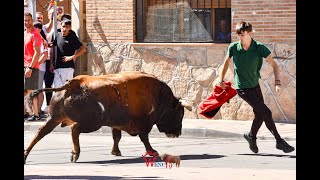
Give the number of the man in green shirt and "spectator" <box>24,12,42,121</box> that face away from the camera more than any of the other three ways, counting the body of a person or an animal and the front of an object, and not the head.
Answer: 0

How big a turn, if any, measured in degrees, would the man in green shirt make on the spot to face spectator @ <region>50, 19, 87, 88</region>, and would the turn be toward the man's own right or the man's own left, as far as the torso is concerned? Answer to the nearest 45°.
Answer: approximately 135° to the man's own right

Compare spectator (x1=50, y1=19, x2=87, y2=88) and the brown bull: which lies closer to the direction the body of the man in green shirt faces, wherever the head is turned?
the brown bull

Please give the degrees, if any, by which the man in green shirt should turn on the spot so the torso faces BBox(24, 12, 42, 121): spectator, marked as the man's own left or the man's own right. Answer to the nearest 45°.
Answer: approximately 135° to the man's own right

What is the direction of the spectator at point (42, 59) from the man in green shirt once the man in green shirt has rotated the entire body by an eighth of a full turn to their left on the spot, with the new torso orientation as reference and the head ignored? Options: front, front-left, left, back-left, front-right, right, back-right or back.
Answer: back

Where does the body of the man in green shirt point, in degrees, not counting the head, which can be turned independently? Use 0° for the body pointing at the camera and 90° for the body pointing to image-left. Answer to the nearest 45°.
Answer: approximately 0°

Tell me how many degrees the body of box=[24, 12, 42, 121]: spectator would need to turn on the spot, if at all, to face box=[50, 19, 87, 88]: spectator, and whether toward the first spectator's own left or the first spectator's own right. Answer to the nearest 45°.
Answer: approximately 90° to the first spectator's own left

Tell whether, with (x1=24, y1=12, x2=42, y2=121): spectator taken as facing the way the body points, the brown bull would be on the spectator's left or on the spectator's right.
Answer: on the spectator's left

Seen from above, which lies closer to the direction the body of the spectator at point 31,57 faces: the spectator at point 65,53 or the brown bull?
the brown bull
